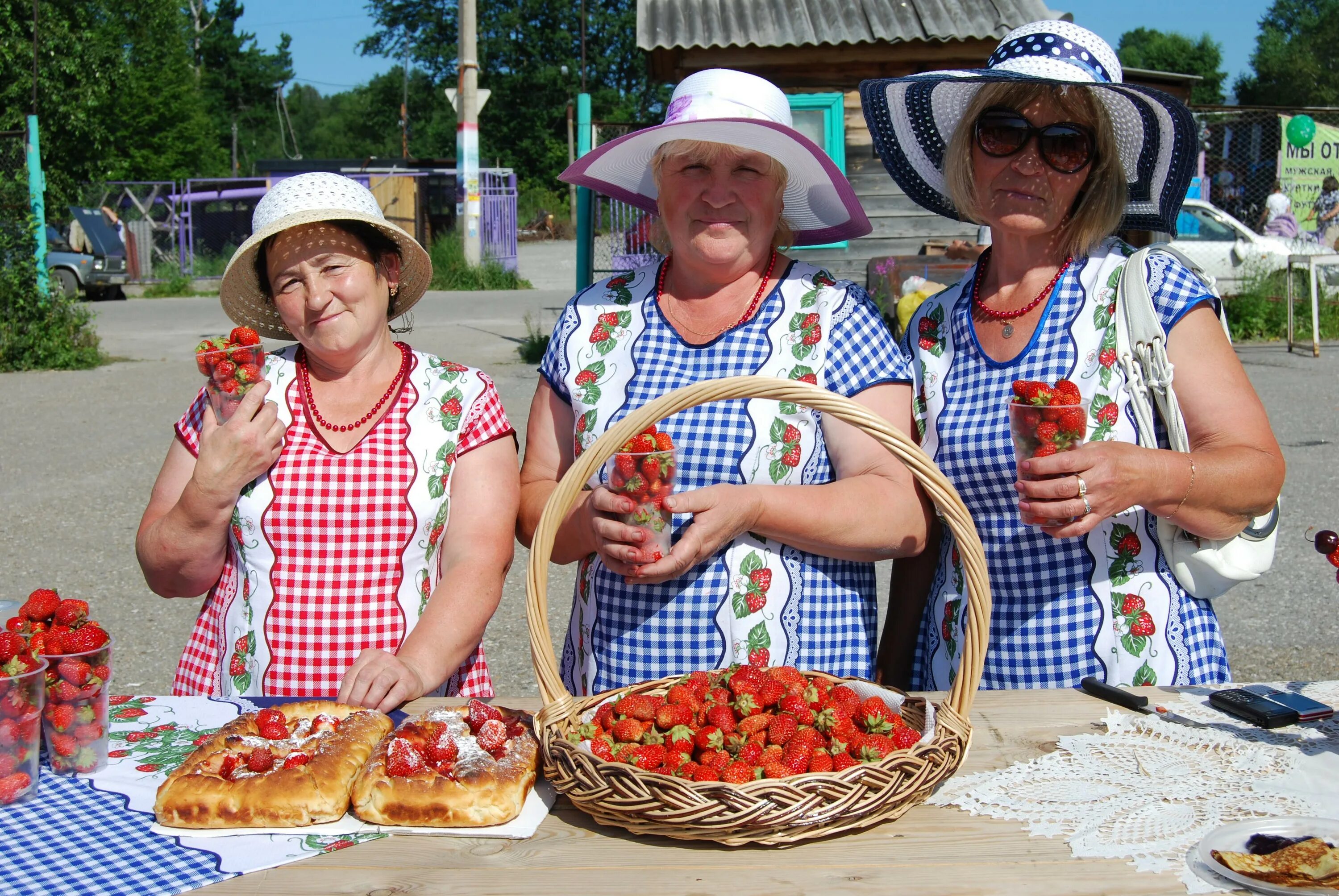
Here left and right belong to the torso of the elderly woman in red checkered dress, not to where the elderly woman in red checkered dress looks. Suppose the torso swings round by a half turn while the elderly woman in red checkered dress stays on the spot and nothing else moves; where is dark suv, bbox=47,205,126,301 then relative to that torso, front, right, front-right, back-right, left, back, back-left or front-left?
front

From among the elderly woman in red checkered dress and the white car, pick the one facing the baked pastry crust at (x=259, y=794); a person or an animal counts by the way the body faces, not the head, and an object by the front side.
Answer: the elderly woman in red checkered dress

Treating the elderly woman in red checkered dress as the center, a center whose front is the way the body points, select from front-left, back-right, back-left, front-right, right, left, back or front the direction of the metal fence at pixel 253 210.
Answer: back

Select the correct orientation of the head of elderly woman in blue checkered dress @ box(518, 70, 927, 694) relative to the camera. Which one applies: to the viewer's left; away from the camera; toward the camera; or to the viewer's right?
toward the camera

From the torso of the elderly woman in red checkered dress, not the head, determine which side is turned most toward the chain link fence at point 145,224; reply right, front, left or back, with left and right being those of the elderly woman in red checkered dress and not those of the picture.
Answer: back

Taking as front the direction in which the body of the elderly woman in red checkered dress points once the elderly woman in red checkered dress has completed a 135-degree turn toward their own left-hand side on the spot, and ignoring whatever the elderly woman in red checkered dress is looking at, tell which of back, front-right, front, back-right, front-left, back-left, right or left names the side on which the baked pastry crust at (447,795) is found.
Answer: back-right

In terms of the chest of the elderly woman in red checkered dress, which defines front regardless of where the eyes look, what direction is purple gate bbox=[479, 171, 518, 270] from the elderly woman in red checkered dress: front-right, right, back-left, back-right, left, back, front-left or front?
back

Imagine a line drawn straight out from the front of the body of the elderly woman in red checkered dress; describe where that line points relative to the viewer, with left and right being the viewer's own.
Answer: facing the viewer

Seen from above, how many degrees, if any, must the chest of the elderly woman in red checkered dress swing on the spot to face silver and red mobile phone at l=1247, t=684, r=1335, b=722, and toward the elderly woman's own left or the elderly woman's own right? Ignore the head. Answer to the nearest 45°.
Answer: approximately 45° to the elderly woman's own left

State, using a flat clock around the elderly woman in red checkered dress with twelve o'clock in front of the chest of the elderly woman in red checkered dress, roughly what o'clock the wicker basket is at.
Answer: The wicker basket is roughly at 11 o'clock from the elderly woman in red checkered dress.

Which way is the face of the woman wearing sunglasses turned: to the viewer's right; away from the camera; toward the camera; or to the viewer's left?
toward the camera
